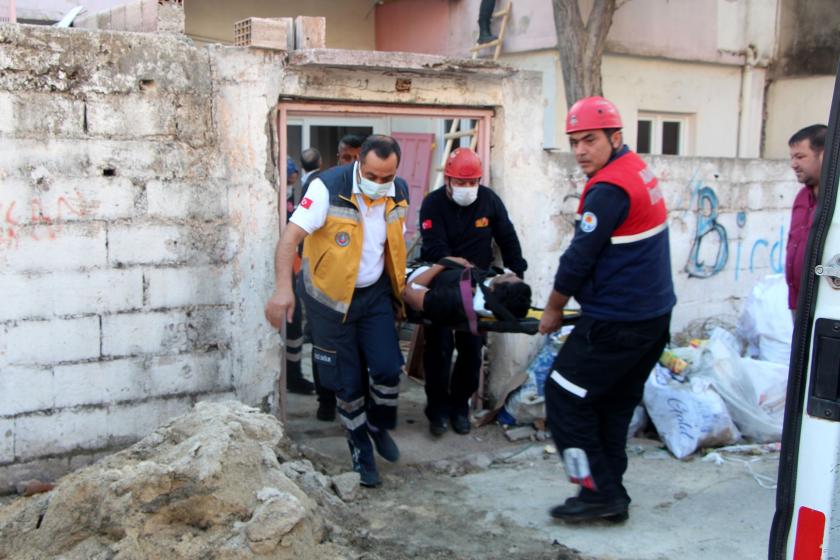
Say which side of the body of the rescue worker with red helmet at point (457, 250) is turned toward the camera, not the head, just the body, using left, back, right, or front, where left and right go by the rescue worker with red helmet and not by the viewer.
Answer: front

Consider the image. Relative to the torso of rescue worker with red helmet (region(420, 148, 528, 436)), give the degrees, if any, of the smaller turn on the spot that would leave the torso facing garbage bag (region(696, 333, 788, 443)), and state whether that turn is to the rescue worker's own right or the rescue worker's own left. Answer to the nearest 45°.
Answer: approximately 90° to the rescue worker's own left

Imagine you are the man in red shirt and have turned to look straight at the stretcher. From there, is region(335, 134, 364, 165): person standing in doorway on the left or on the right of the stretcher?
right

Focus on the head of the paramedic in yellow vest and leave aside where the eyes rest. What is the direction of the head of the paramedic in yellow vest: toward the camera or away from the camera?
toward the camera

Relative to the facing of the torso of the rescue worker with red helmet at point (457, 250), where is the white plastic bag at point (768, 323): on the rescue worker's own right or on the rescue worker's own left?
on the rescue worker's own left

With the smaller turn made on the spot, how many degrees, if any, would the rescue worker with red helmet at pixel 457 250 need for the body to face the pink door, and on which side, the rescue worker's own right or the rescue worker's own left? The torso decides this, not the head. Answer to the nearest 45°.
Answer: approximately 180°

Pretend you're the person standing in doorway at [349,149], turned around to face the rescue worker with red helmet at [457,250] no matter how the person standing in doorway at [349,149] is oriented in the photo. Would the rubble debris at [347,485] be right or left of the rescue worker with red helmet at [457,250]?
right

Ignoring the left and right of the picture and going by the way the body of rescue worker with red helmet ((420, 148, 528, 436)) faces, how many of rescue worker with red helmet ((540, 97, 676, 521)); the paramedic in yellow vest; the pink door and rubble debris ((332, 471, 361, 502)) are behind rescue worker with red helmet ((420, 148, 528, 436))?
1

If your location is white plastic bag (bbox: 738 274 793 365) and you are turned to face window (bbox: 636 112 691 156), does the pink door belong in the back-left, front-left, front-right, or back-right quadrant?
front-left

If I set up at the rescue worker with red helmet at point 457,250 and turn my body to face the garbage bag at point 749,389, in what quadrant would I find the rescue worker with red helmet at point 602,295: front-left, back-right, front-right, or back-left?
front-right

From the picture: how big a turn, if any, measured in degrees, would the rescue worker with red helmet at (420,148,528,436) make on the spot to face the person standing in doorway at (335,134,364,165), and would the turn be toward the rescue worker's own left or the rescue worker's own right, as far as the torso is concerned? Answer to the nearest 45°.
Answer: approximately 135° to the rescue worker's own right

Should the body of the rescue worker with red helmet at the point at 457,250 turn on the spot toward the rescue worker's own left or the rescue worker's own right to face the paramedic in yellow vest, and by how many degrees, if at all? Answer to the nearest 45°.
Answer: approximately 45° to the rescue worker's own right

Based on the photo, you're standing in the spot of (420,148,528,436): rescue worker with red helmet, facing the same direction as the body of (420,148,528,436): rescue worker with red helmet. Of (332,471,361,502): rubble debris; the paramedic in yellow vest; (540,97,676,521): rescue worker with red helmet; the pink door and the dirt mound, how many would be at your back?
1

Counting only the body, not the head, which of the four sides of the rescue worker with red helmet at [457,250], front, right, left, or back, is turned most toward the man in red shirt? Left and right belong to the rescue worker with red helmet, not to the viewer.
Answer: left
